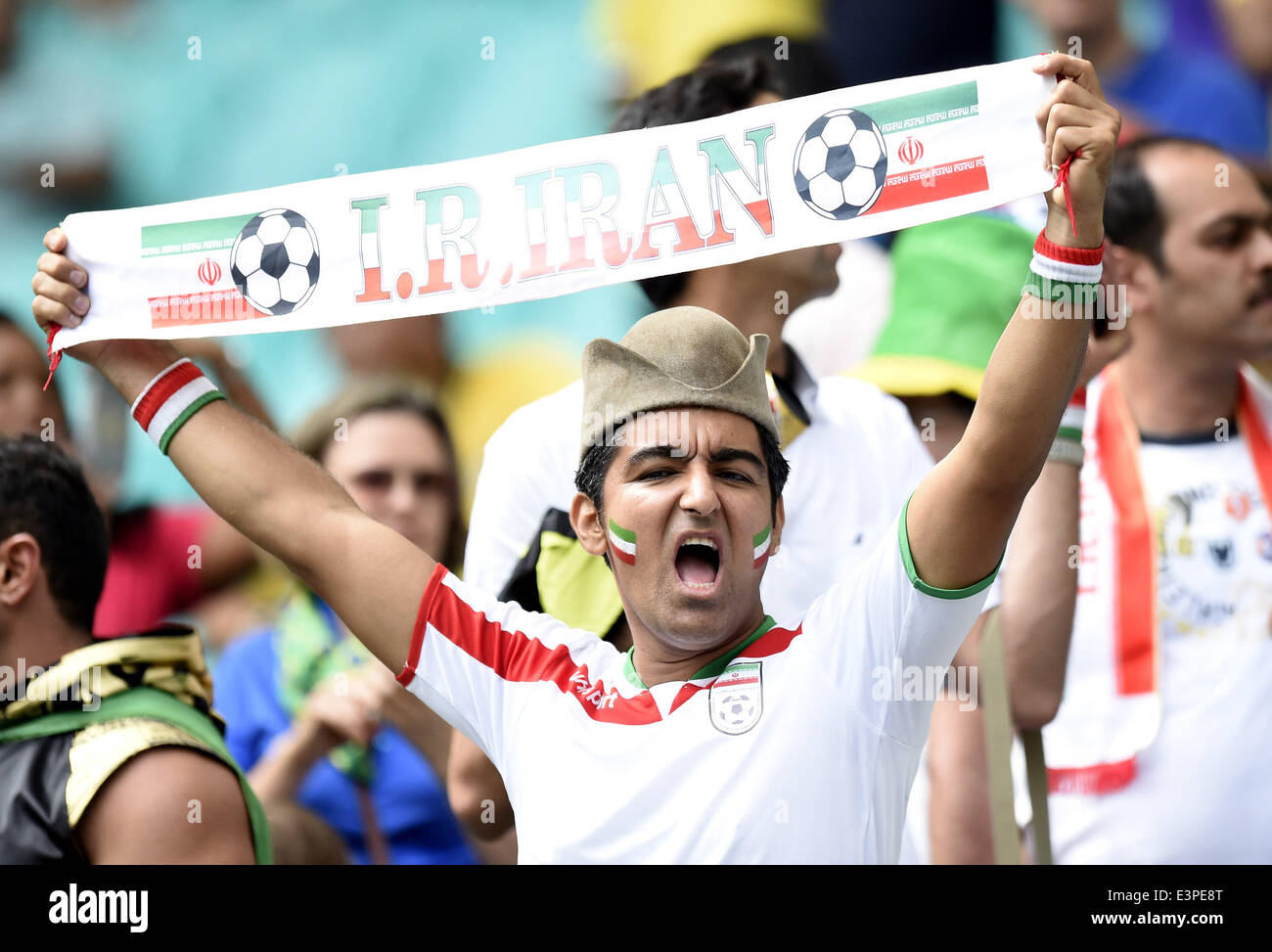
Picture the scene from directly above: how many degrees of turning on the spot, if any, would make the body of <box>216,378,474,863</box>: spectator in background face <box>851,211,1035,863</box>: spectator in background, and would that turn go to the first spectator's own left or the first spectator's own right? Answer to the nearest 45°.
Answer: approximately 90° to the first spectator's own left

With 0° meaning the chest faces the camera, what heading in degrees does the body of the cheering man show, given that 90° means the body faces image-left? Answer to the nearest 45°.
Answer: approximately 0°

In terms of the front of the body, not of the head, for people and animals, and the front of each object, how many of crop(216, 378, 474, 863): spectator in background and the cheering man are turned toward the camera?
2

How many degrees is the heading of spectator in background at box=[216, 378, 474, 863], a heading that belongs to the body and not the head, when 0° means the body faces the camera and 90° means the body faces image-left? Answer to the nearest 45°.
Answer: approximately 0°

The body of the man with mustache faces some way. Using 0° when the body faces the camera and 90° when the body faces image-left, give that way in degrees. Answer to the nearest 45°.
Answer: approximately 315°

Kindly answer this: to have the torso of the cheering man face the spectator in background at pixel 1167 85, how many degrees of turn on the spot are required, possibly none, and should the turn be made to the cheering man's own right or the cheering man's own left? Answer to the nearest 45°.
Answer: approximately 135° to the cheering man's own left

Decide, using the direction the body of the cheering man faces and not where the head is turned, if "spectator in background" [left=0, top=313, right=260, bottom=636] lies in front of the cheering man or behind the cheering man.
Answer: behind
